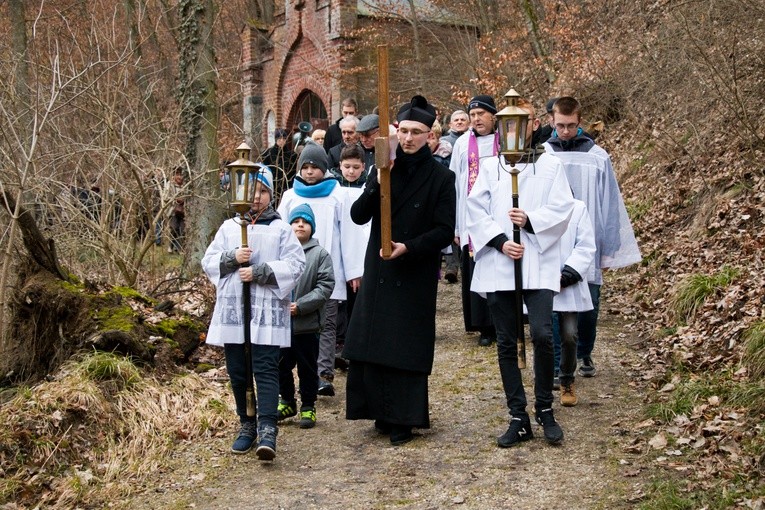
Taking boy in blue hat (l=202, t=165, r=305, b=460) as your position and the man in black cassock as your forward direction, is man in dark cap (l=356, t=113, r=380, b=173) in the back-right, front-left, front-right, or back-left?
front-left

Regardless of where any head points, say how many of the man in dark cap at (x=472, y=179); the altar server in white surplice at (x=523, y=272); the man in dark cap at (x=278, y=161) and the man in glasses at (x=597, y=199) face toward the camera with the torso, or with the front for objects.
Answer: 4

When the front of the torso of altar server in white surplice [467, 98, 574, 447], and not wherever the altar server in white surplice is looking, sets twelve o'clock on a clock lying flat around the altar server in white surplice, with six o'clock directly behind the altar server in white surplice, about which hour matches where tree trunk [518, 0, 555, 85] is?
The tree trunk is roughly at 6 o'clock from the altar server in white surplice.

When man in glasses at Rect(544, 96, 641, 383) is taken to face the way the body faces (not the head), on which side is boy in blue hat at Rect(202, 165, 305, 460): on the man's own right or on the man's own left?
on the man's own right

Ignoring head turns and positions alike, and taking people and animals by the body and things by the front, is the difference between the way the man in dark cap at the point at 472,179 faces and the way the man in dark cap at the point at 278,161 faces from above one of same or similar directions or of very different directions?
same or similar directions

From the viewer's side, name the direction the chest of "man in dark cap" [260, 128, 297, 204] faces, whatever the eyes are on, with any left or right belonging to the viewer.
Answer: facing the viewer

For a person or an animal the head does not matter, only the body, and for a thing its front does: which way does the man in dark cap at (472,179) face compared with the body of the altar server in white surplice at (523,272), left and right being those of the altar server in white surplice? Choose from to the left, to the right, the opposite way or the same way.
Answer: the same way

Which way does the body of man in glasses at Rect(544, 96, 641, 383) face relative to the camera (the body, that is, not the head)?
toward the camera

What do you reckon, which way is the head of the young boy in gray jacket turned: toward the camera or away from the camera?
toward the camera

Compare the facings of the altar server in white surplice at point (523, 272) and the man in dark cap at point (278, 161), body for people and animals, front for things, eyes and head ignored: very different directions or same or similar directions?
same or similar directions

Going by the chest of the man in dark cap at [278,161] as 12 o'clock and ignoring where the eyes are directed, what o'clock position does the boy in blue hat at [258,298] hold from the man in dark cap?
The boy in blue hat is roughly at 12 o'clock from the man in dark cap.

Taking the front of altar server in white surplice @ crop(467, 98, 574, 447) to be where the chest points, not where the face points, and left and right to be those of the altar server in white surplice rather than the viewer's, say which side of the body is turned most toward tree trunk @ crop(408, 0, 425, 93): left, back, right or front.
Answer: back

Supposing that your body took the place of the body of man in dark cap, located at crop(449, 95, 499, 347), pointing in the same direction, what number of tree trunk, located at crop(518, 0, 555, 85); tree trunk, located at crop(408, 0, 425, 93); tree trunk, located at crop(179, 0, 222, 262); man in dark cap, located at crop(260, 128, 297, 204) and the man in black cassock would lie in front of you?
1

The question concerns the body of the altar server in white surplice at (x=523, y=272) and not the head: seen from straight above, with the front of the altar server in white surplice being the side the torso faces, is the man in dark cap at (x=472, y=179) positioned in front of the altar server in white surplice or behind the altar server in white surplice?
behind

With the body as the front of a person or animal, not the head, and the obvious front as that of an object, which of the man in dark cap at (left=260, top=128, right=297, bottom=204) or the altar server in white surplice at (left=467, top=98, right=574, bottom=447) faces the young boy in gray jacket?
the man in dark cap

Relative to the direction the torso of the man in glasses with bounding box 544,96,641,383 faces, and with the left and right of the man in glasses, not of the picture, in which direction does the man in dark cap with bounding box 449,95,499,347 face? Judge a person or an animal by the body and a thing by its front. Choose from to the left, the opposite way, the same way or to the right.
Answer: the same way

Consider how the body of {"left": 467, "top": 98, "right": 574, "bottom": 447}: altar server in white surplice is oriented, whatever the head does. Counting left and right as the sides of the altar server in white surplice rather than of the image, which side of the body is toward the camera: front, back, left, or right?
front

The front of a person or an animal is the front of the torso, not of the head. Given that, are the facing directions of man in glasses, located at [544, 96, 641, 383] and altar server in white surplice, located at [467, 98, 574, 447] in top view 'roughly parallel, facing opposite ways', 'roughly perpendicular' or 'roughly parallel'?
roughly parallel

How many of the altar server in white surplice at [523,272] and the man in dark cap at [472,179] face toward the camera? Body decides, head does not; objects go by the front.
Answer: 2

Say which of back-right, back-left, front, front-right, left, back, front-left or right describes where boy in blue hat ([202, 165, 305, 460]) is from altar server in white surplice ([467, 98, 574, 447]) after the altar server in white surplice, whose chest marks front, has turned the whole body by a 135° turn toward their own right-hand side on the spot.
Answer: front-left

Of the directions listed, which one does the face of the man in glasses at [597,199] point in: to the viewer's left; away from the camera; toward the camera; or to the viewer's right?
toward the camera
